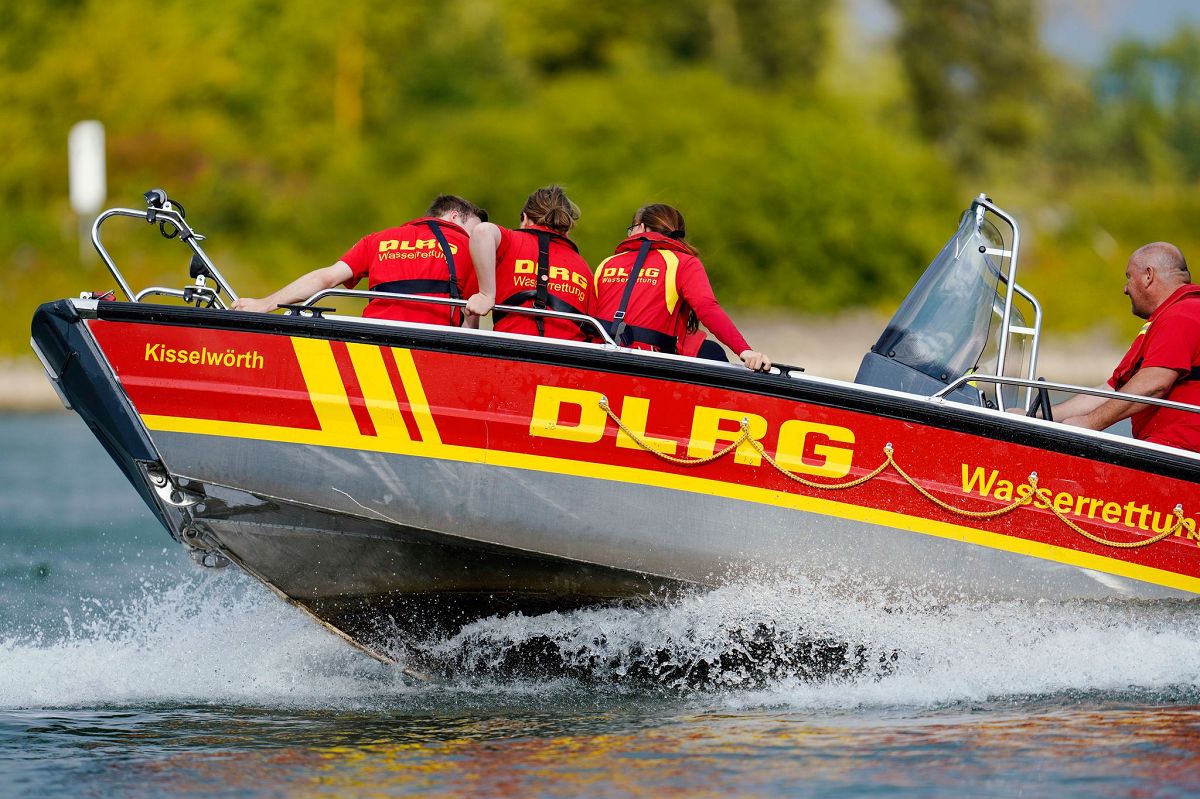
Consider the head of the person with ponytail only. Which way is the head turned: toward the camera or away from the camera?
away from the camera

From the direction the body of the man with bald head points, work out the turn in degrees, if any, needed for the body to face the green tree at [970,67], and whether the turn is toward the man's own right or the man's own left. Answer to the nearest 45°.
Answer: approximately 90° to the man's own right

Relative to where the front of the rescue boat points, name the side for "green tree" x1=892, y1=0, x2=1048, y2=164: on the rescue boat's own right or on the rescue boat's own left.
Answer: on the rescue boat's own right

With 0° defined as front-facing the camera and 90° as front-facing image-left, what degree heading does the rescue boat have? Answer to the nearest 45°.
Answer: approximately 90°

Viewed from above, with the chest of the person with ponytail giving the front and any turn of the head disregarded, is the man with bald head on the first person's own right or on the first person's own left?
on the first person's own right

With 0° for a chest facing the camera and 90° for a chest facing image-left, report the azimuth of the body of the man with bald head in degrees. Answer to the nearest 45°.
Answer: approximately 90°

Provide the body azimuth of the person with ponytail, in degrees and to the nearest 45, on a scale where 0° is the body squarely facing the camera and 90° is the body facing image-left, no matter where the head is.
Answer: approximately 180°

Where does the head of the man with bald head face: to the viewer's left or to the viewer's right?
to the viewer's left

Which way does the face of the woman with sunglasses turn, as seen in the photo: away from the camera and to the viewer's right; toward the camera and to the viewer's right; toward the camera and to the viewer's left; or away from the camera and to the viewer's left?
away from the camera and to the viewer's left

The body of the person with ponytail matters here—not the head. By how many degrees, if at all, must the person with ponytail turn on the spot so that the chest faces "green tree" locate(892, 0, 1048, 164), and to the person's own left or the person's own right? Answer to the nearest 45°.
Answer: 0° — they already face it
